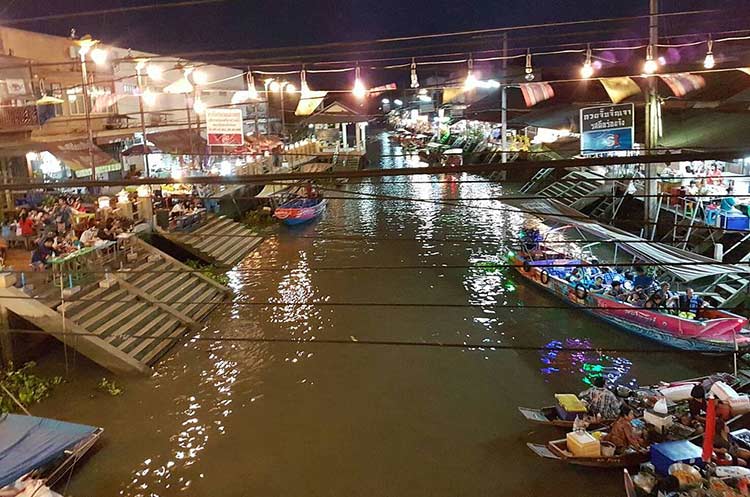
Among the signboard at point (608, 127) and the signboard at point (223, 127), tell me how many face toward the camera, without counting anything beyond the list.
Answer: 2

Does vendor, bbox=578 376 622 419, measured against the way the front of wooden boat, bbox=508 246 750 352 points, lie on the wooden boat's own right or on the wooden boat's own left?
on the wooden boat's own right

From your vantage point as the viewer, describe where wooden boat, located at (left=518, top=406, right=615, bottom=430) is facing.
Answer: facing to the left of the viewer

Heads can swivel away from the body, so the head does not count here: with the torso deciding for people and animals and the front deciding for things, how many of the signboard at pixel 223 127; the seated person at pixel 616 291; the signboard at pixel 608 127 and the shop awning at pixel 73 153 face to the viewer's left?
0

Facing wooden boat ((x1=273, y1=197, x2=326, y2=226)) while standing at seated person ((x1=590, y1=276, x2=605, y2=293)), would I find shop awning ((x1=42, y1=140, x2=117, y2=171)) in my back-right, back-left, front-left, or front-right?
front-left

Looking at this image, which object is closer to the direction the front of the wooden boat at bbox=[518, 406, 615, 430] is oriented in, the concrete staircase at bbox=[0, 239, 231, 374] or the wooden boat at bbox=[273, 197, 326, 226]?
the concrete staircase

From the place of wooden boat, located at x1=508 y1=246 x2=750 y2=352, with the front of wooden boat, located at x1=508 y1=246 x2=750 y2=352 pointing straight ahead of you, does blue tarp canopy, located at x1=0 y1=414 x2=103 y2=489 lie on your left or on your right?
on your right

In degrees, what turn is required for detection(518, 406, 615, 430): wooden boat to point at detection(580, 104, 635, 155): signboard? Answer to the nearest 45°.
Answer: approximately 90° to its right

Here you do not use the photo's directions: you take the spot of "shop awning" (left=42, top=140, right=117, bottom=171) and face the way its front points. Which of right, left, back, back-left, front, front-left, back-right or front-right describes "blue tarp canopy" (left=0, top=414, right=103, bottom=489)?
front-right

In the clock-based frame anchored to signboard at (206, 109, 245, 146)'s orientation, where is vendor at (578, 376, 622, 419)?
The vendor is roughly at 11 o'clock from the signboard.

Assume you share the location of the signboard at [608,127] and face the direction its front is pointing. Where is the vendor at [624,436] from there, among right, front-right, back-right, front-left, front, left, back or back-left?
front

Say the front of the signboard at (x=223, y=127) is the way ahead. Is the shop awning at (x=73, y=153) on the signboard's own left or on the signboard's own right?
on the signboard's own right
